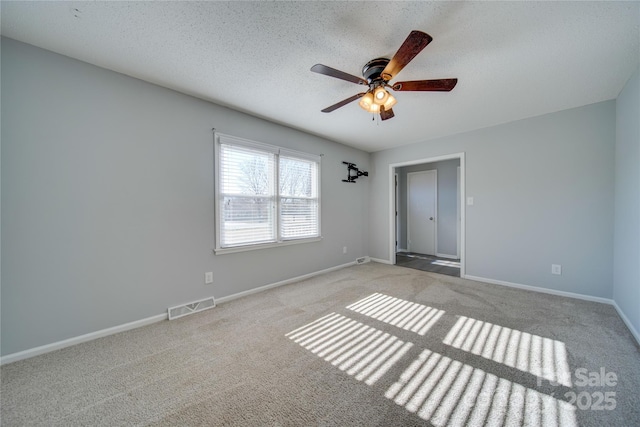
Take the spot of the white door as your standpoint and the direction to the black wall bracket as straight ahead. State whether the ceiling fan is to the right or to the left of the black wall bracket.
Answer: left

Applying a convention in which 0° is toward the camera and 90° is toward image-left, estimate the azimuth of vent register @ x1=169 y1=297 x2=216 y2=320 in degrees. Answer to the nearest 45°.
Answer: approximately 315°

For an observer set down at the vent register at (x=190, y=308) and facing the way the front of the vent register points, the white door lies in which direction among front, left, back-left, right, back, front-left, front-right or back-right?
front-left

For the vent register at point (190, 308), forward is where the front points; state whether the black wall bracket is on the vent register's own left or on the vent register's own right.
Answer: on the vent register's own left
